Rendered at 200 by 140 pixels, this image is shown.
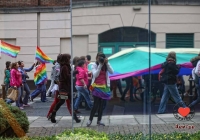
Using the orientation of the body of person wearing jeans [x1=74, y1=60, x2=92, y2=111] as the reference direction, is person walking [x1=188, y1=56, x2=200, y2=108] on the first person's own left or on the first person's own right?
on the first person's own right
